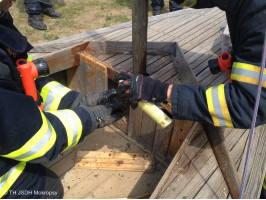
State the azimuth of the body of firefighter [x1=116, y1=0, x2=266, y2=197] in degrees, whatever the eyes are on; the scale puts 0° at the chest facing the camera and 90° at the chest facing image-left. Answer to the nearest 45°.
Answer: approximately 90°

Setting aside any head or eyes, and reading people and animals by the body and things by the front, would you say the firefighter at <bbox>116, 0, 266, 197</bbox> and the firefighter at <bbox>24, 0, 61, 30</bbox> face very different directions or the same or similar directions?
very different directions

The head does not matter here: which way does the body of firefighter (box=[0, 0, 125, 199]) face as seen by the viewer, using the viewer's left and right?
facing to the right of the viewer

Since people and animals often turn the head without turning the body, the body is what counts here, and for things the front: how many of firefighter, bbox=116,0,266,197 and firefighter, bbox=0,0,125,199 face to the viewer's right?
1
